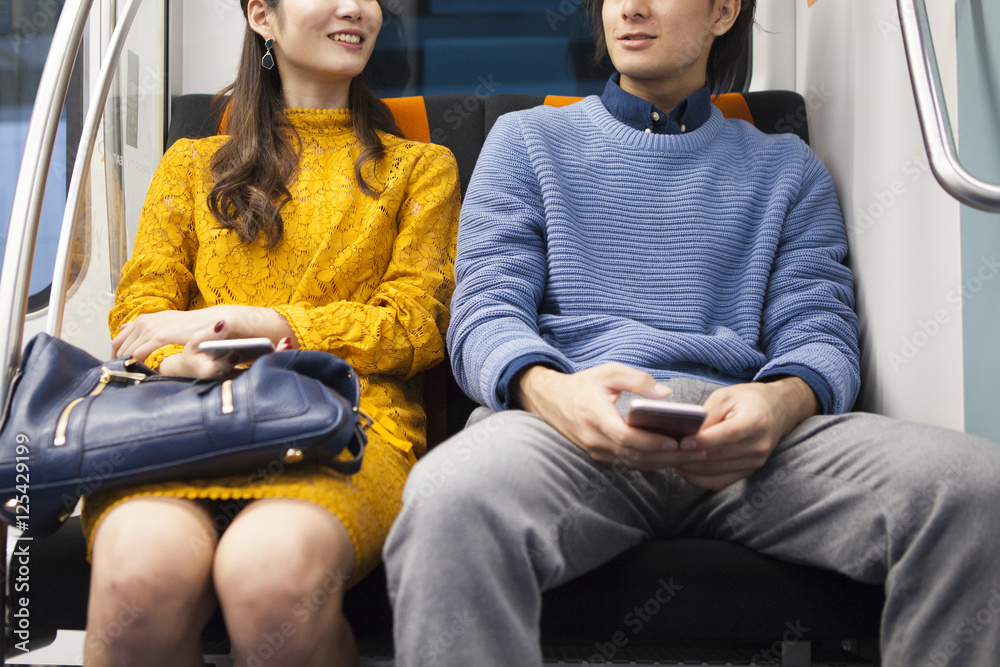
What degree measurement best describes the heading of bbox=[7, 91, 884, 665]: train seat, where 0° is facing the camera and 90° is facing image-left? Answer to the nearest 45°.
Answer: approximately 0°

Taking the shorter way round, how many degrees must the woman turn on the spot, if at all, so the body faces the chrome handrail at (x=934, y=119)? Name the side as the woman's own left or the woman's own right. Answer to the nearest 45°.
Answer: approximately 45° to the woman's own left

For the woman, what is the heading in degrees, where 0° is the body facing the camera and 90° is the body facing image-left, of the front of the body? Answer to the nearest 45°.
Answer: approximately 0°

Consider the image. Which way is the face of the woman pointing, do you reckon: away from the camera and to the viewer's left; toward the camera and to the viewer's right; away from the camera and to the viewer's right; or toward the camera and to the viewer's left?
toward the camera and to the viewer's right
